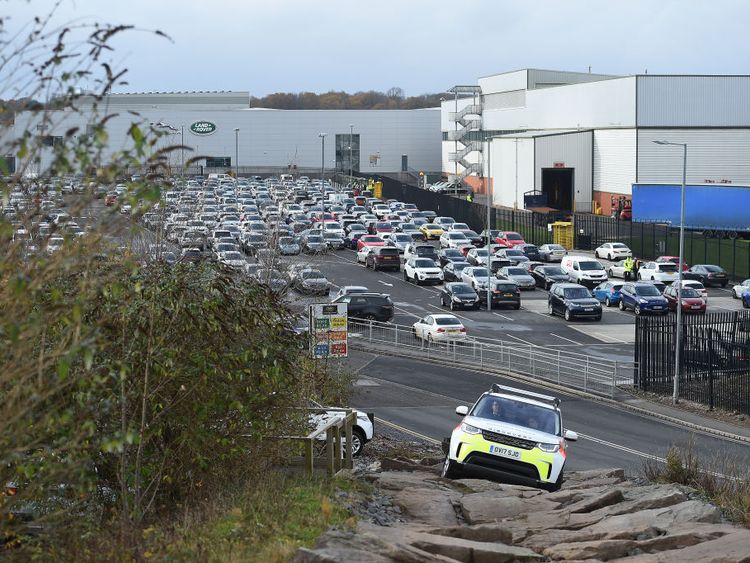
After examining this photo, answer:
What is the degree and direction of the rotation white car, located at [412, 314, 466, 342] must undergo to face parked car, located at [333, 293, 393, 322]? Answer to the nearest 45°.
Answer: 0° — it already faces it

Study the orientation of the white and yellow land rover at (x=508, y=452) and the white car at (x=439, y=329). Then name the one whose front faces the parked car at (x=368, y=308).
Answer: the white car at (x=439, y=329)

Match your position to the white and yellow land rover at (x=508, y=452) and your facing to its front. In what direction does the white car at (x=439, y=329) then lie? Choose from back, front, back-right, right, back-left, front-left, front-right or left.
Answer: back

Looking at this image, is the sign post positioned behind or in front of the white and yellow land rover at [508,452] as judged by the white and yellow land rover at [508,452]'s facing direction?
behind

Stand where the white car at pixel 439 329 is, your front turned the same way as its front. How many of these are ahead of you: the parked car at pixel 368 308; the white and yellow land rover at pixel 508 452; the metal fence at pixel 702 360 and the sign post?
1

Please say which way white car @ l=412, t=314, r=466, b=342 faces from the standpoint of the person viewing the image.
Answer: facing away from the viewer and to the left of the viewer

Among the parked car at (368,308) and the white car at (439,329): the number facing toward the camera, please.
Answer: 0

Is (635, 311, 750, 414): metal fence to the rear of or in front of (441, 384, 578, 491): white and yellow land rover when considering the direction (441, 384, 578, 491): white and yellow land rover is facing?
to the rear

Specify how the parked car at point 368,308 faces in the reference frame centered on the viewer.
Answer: facing away from the viewer and to the left of the viewer

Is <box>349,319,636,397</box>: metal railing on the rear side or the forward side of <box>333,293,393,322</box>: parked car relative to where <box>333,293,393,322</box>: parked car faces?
on the rear side

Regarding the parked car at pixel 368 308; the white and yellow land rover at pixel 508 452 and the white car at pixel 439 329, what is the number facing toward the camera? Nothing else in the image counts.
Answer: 1
